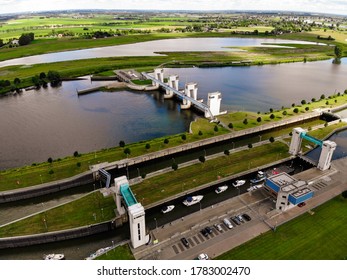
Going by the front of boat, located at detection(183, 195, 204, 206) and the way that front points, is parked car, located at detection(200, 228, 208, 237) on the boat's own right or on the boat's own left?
on the boat's own right

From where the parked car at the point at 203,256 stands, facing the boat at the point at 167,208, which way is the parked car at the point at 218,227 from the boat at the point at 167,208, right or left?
right

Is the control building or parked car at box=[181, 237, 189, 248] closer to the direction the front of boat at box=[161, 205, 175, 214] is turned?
the control building

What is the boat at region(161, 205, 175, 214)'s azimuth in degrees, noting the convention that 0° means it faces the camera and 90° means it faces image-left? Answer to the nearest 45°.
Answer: approximately 225°

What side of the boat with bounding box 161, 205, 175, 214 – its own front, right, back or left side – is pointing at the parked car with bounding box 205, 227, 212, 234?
right

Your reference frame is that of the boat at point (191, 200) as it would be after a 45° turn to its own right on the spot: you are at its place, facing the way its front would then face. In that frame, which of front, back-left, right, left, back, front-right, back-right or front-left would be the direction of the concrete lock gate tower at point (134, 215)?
back-right

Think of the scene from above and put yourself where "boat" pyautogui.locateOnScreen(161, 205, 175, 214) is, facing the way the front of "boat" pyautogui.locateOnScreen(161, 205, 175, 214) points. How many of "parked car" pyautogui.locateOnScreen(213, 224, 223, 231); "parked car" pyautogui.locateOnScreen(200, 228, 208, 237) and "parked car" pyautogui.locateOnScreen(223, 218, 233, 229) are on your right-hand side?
3

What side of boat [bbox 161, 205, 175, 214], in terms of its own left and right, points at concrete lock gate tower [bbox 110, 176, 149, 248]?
back

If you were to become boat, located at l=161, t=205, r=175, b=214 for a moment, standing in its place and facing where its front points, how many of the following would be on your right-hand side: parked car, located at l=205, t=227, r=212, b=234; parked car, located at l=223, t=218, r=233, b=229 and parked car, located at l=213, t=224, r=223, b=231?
3

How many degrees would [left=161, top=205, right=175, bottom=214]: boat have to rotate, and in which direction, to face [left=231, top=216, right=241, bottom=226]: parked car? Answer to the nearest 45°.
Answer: approximately 90° to its right

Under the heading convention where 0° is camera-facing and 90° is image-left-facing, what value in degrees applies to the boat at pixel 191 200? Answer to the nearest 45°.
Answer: approximately 225°
